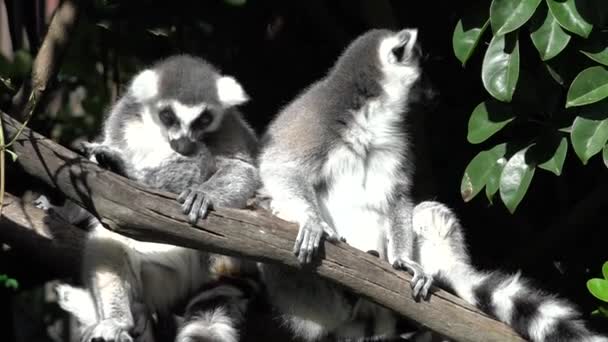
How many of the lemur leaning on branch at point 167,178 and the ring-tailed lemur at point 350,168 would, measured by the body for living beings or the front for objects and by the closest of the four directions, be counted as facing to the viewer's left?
0

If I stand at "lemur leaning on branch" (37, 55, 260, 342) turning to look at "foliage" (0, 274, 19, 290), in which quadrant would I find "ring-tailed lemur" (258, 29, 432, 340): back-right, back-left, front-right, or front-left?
back-right

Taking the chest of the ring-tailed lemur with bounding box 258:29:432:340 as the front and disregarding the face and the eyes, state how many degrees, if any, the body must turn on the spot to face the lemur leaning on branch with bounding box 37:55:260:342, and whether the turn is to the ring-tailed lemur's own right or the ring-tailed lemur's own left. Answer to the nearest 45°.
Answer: approximately 135° to the ring-tailed lemur's own right

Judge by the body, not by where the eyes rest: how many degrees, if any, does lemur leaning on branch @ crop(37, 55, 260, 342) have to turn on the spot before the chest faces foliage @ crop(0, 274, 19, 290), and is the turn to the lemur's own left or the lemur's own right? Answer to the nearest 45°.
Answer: approximately 135° to the lemur's own right

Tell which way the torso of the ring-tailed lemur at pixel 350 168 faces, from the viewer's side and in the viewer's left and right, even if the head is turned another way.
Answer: facing the viewer and to the right of the viewer

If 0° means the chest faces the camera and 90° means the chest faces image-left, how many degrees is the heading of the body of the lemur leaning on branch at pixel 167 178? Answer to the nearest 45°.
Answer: approximately 0°

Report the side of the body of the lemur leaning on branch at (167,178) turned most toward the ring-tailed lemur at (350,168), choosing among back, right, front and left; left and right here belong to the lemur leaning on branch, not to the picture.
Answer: left

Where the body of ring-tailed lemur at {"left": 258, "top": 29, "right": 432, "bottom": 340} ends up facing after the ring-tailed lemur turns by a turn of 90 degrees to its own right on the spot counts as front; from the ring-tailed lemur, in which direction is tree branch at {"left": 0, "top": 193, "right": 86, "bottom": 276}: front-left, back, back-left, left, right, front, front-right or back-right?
front-right
